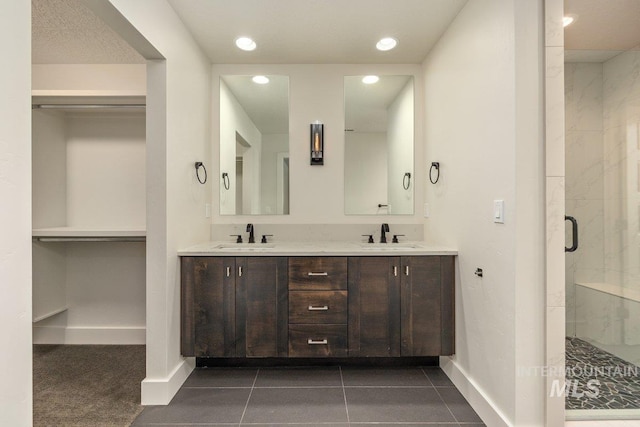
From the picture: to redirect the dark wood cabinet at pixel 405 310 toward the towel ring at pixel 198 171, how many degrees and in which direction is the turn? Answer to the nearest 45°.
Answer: approximately 90° to its right

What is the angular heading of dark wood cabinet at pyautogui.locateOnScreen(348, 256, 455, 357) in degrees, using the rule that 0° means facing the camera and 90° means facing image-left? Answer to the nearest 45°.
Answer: approximately 0°

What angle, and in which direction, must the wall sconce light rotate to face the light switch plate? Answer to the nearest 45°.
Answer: approximately 45° to its left

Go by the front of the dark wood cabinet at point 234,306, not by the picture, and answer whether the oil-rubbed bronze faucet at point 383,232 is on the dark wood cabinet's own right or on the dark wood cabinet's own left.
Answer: on the dark wood cabinet's own left

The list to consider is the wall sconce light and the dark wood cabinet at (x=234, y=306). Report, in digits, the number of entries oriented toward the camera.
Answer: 2

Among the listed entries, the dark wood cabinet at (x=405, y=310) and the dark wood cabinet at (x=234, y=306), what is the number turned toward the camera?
2

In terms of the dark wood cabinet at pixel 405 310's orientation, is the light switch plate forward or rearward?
forward

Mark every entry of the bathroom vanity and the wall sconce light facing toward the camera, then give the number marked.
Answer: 2
